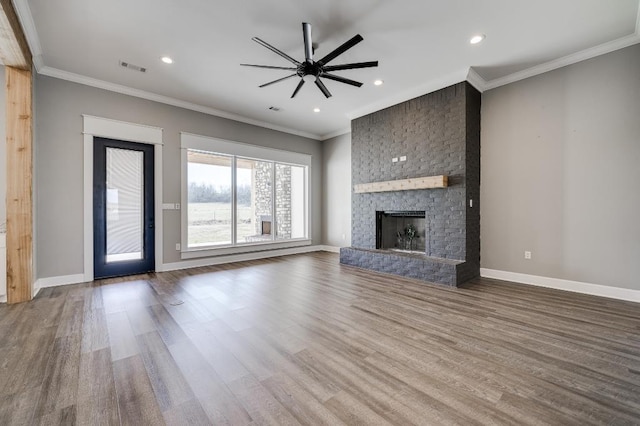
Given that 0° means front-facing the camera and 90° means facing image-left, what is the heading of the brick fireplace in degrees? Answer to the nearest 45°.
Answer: approximately 45°

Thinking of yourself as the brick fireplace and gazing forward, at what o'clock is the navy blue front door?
The navy blue front door is roughly at 1 o'clock from the brick fireplace.

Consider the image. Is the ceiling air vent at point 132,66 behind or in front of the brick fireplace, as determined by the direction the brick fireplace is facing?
in front

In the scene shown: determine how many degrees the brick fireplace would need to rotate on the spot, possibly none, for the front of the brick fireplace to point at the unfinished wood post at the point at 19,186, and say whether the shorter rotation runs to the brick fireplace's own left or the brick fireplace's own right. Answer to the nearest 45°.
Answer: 0° — it already faces it

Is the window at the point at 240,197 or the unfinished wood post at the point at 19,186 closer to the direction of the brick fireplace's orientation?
the unfinished wood post

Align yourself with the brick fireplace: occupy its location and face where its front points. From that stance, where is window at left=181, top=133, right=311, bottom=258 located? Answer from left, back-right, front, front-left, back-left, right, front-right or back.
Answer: front-right
